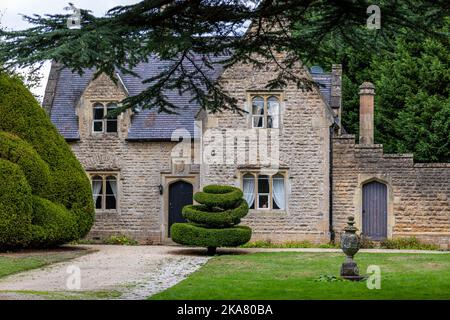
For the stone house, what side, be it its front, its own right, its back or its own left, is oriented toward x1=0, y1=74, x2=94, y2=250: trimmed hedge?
right

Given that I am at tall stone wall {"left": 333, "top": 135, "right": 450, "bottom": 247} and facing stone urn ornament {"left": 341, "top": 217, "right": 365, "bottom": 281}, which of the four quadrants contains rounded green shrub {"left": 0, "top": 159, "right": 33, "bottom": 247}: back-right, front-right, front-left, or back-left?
front-right

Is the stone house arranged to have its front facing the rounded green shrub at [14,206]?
no

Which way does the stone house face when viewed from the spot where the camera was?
facing the viewer

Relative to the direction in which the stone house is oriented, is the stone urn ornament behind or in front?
in front

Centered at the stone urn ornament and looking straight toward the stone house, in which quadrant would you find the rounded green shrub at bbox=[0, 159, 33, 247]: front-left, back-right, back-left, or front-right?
front-left
